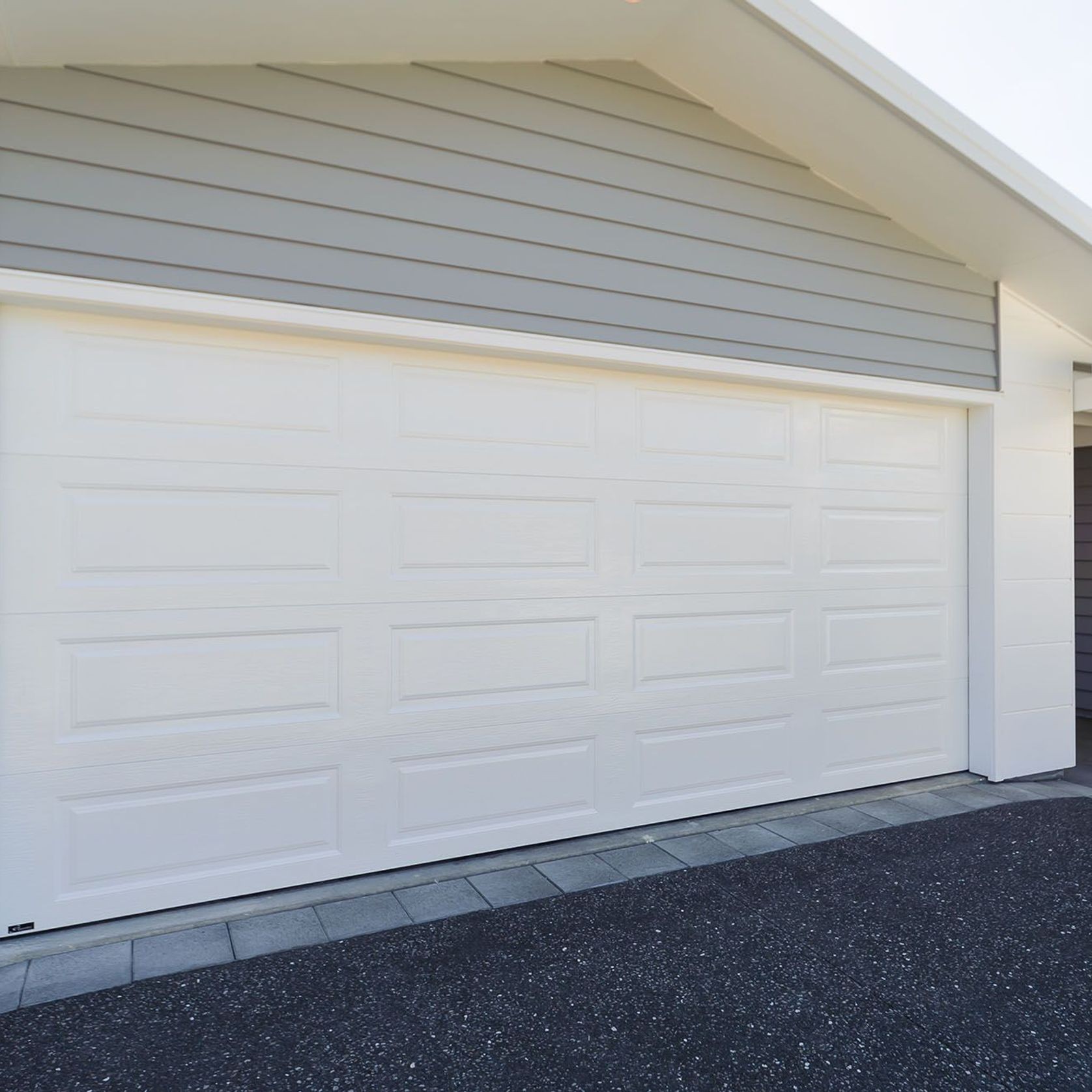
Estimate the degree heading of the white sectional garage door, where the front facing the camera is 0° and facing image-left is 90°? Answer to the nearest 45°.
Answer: approximately 315°

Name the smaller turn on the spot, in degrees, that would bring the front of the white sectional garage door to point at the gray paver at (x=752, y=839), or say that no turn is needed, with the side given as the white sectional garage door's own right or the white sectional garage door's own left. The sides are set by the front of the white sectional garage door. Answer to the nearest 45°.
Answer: approximately 45° to the white sectional garage door's own left

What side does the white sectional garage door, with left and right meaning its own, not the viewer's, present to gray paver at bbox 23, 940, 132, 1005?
right
